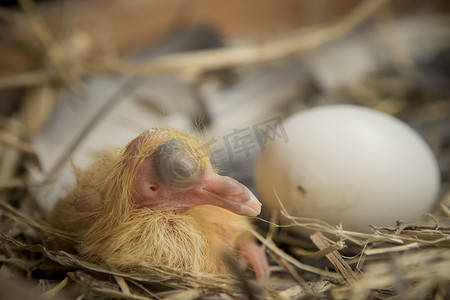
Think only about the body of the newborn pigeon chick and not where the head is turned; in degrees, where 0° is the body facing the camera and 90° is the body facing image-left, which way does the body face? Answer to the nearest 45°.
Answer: approximately 270°
